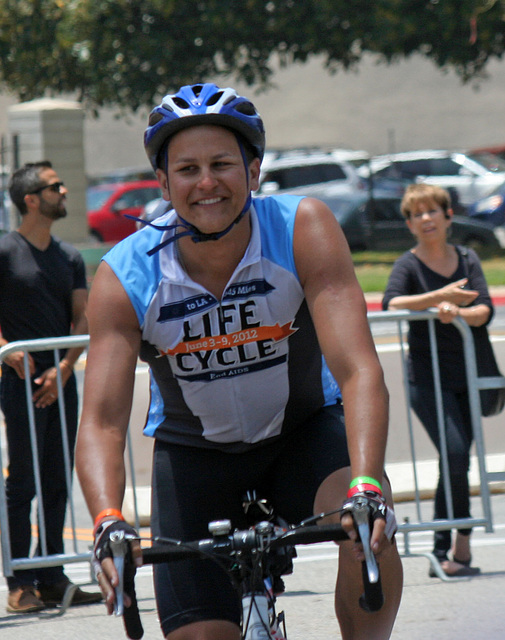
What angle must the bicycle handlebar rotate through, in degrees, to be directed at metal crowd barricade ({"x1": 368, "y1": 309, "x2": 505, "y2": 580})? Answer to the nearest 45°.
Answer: approximately 180°

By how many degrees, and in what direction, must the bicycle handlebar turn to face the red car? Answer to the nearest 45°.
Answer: approximately 180°

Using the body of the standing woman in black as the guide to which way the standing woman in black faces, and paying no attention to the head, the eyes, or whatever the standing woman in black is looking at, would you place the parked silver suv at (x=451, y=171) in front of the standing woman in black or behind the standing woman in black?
behind

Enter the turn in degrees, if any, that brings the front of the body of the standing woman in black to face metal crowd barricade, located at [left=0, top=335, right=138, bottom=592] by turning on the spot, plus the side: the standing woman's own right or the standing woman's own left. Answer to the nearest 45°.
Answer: approximately 90° to the standing woman's own right

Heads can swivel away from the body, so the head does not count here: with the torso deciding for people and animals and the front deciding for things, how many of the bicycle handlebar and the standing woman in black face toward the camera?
2

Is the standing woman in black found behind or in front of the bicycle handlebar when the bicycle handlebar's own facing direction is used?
behind
